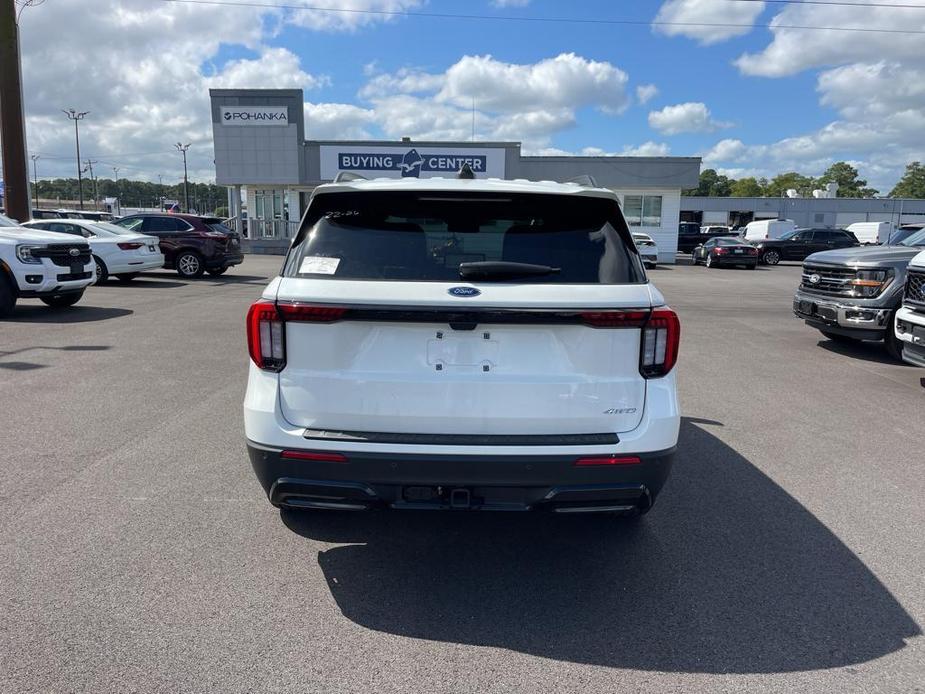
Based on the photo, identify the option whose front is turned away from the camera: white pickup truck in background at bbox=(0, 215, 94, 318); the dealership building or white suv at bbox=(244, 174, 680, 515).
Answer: the white suv

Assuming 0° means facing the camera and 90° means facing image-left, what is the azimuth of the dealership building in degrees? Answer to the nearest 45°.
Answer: approximately 0°

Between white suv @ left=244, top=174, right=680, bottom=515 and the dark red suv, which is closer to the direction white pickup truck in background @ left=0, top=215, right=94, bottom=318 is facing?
the white suv

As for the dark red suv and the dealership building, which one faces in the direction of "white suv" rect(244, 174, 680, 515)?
the dealership building

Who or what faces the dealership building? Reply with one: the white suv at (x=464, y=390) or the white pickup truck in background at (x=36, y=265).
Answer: the white suv

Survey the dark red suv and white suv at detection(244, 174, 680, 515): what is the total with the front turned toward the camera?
0

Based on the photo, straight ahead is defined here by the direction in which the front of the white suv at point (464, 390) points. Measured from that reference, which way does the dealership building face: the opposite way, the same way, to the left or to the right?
the opposite way

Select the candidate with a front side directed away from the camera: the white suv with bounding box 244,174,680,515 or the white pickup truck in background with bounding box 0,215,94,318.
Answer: the white suv

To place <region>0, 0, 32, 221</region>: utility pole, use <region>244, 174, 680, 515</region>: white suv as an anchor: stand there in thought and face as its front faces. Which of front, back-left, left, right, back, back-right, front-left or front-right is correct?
front-left

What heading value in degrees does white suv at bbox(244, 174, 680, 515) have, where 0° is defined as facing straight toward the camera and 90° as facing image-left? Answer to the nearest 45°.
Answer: approximately 180°

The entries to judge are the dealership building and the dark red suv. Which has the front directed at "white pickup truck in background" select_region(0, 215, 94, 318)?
the dealership building

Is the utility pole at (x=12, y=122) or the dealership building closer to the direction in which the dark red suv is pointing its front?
the utility pole

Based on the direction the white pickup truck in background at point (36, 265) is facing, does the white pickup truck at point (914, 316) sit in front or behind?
in front
